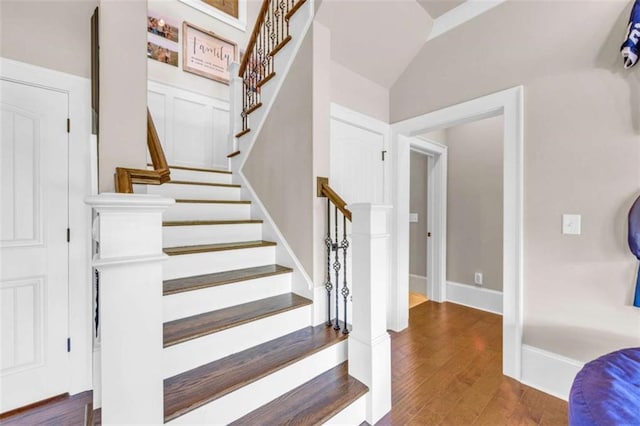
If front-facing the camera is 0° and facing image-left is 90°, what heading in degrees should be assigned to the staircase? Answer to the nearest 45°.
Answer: approximately 315°

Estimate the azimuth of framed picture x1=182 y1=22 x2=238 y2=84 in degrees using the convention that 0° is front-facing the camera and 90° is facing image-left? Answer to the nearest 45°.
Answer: approximately 315°

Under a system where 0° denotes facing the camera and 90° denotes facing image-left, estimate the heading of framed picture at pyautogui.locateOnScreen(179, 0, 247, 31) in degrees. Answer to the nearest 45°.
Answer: approximately 315°
